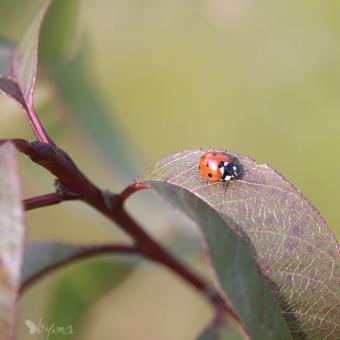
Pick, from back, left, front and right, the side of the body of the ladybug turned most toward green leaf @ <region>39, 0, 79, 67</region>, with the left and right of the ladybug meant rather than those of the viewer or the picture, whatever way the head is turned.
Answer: back

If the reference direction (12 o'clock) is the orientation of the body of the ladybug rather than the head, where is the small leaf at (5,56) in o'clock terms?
The small leaf is roughly at 6 o'clock from the ladybug.

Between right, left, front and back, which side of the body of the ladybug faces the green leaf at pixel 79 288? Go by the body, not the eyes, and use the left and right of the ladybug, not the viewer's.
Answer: back

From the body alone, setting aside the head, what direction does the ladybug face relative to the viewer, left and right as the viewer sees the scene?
facing the viewer and to the right of the viewer

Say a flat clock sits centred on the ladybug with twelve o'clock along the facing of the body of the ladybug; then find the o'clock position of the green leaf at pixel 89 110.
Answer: The green leaf is roughly at 7 o'clock from the ladybug.
